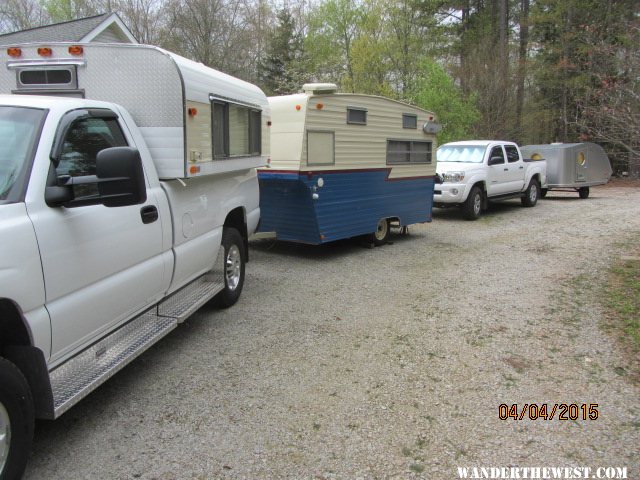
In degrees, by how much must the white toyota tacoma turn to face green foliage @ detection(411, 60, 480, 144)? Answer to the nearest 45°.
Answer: approximately 135° to its right

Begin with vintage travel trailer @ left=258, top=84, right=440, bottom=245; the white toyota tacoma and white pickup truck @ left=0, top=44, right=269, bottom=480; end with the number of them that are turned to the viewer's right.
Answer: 0

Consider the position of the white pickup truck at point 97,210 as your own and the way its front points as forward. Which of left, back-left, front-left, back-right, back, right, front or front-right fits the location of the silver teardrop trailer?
back

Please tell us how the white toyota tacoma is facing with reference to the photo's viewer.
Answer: facing the viewer and to the left of the viewer

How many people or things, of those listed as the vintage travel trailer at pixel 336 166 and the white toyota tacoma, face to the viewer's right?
0

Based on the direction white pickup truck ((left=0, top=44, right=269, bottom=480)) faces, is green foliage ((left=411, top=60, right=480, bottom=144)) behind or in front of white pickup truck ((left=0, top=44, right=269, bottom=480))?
behind

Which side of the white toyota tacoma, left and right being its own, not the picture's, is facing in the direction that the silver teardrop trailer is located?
back

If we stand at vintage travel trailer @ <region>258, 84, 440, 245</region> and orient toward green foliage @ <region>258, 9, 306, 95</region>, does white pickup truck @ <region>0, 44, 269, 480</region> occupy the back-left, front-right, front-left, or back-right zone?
back-left

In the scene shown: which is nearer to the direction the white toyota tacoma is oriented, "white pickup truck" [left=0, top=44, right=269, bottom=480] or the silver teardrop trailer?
the white pickup truck

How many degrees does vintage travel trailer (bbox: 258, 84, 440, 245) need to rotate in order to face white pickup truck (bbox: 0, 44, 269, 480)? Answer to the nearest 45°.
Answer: approximately 45° to its left

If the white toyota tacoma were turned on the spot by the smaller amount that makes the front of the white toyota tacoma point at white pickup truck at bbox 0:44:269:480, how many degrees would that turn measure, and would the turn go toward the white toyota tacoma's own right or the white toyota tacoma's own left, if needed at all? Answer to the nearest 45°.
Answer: approximately 45° to the white toyota tacoma's own left

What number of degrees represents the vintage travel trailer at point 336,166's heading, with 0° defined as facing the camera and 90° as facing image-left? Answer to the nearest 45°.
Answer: approximately 45°

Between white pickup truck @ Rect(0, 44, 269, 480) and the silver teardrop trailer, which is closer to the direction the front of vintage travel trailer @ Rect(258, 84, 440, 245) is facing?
the white pickup truck

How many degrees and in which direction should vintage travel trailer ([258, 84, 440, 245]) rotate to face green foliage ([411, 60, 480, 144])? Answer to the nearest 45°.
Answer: approximately 135° to its right

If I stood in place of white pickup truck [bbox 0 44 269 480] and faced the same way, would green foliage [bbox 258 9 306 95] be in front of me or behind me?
behind

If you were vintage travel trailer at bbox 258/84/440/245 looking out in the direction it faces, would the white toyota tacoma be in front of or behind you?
behind

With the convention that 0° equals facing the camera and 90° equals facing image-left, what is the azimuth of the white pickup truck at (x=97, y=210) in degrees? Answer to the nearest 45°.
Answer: approximately 45°
